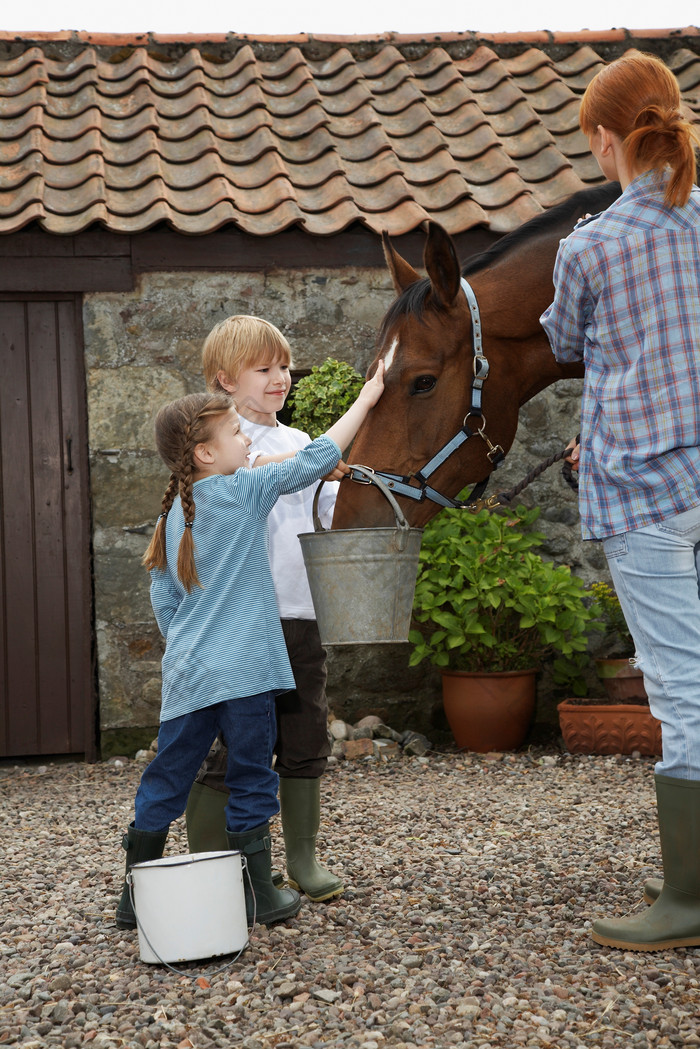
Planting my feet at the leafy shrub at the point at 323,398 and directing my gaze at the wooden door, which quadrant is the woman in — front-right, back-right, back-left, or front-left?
back-left

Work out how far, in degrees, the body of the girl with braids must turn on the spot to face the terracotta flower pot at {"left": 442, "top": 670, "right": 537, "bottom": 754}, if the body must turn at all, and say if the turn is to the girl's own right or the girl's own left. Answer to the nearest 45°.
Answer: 0° — they already face it

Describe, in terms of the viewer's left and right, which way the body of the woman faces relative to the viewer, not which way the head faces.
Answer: facing away from the viewer and to the left of the viewer

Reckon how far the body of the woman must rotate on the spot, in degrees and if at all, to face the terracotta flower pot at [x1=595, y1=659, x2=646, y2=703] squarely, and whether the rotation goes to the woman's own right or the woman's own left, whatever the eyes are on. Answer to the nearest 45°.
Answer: approximately 45° to the woman's own right

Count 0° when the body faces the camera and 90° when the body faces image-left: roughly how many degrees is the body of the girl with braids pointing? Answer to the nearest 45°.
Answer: approximately 225°

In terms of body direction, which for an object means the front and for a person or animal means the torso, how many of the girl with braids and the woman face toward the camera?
0

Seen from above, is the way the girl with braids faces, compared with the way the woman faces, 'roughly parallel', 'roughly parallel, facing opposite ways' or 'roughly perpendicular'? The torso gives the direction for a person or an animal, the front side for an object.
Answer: roughly perpendicular

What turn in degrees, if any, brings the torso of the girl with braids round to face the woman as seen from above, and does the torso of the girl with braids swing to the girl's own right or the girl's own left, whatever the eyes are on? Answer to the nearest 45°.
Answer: approximately 45° to the girl's own right

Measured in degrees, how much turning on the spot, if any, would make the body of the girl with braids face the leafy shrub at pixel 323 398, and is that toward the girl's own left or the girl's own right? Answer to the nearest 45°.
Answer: approximately 45° to the girl's own left

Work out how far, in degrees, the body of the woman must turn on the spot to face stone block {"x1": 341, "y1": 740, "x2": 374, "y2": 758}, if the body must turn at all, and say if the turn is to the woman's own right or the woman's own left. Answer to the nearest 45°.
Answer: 0° — they already face it

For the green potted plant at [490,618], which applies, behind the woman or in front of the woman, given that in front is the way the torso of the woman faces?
in front

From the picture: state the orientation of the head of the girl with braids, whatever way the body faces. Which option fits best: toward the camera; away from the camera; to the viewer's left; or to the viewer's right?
to the viewer's right
